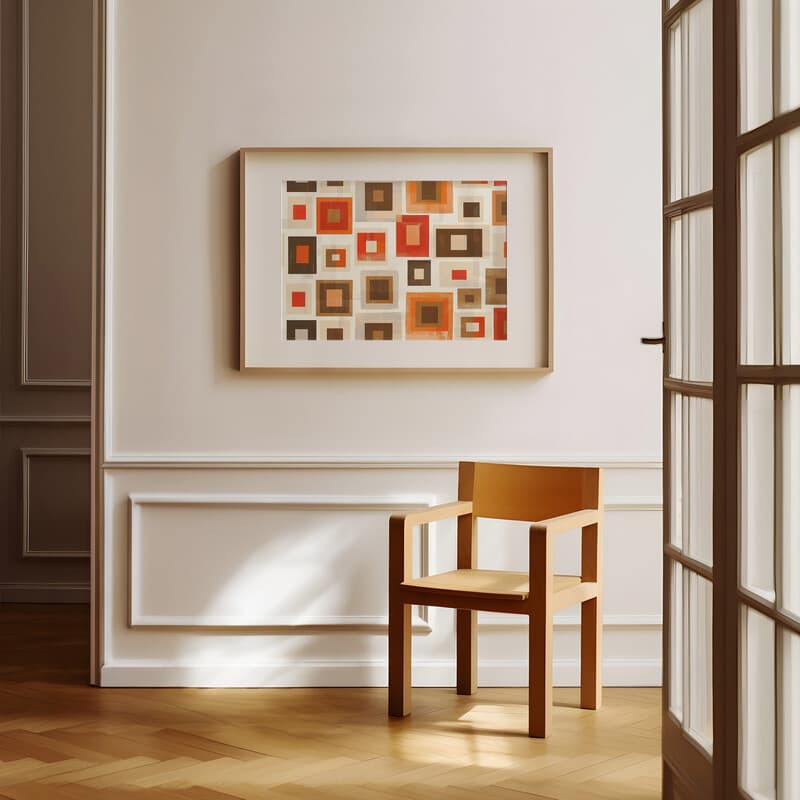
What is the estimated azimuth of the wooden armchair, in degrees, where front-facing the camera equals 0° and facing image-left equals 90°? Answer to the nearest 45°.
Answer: approximately 45°

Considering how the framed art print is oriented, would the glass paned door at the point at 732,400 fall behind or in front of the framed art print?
in front

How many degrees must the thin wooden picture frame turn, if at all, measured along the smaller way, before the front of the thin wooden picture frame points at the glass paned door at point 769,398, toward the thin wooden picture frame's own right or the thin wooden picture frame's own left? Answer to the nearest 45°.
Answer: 0° — it already faces it

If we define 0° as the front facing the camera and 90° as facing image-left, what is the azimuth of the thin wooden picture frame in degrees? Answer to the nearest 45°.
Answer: approximately 0°

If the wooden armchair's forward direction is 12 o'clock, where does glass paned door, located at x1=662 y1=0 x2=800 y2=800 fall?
The glass paned door is roughly at 10 o'clock from the wooden armchair.

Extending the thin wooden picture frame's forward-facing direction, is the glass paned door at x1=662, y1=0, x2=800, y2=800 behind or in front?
in front

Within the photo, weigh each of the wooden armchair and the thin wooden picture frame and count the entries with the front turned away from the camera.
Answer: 0

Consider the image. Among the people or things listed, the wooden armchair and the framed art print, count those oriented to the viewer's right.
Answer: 0
